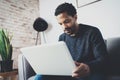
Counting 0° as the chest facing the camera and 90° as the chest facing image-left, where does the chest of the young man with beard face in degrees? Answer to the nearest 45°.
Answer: approximately 45°

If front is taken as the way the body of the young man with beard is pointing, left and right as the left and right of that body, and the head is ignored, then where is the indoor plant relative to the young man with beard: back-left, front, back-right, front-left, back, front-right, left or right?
right
